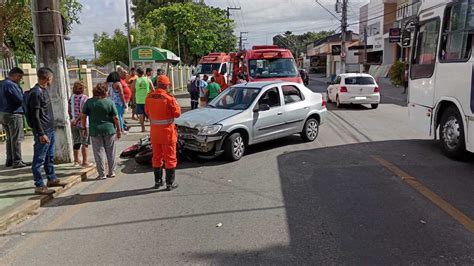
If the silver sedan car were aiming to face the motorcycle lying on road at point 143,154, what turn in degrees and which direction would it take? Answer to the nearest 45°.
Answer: approximately 45° to its right

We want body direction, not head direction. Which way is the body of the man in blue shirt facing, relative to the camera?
to the viewer's right

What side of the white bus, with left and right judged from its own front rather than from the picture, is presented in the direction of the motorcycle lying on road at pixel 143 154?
left

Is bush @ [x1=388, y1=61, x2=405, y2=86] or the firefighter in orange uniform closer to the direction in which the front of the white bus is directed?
the bush

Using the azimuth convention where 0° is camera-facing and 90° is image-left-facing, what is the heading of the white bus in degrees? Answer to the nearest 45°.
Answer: approximately 135°

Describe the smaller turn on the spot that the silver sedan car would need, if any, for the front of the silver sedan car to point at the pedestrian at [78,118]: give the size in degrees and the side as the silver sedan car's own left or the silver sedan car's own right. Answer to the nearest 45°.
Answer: approximately 45° to the silver sedan car's own right

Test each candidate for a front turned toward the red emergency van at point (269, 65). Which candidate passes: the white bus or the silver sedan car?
the white bus
